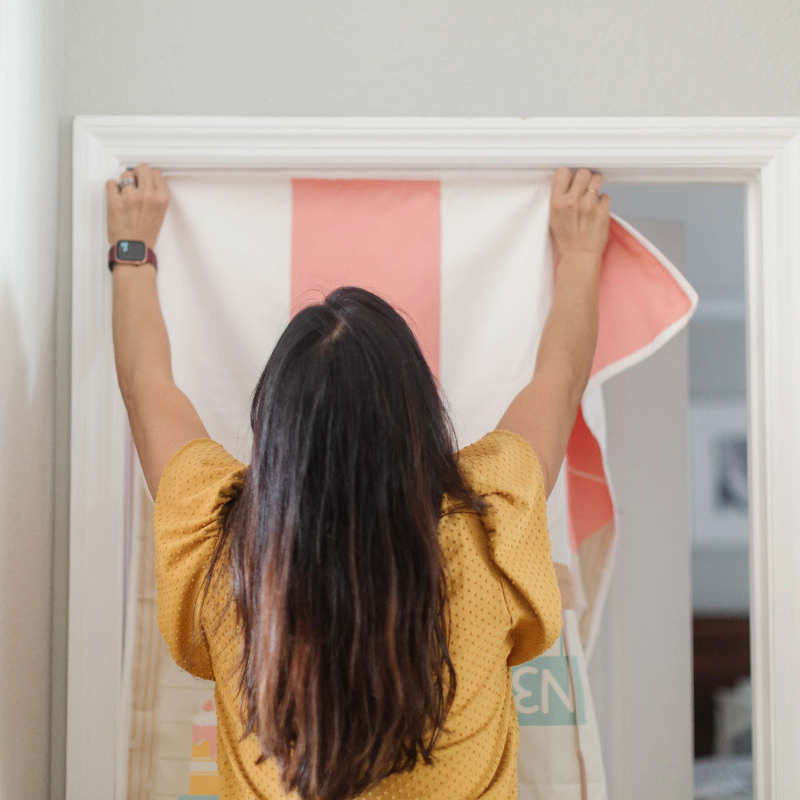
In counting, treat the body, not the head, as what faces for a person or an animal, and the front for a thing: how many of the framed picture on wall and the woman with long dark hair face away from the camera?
1

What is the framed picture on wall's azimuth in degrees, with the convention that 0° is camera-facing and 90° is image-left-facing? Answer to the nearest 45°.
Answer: approximately 0°

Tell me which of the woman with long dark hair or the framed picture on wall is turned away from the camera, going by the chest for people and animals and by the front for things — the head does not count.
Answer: the woman with long dark hair

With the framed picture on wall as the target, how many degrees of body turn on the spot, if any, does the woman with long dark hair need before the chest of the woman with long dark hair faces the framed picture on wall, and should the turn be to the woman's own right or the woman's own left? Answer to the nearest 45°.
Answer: approximately 45° to the woman's own right

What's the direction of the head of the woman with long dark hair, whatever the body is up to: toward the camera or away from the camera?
away from the camera

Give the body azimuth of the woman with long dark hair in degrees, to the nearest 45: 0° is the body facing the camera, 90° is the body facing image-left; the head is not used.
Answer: approximately 180°

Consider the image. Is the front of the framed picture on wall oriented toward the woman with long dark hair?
yes
